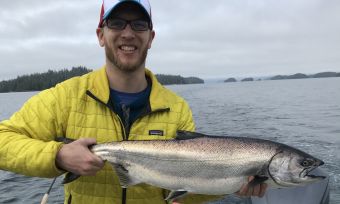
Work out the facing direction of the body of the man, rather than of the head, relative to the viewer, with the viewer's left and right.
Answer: facing the viewer

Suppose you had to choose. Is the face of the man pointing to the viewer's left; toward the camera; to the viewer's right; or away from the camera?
toward the camera
